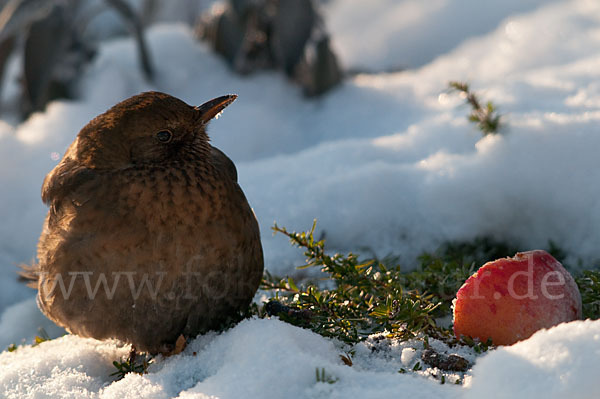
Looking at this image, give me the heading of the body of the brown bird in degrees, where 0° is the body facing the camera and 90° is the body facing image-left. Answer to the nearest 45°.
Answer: approximately 315°

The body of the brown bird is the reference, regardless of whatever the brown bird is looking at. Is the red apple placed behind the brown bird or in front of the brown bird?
in front
